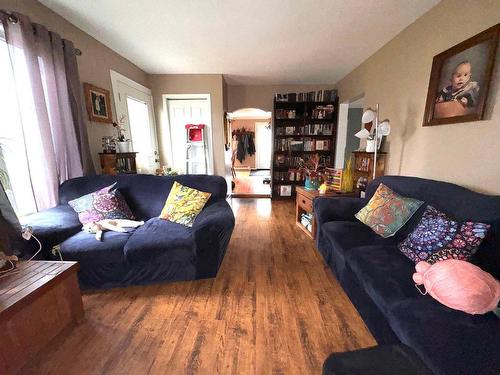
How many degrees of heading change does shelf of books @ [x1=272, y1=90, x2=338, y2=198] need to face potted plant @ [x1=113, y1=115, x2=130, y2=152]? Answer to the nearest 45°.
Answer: approximately 45° to its right

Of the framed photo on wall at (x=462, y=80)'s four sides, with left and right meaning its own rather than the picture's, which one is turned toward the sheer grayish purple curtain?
front

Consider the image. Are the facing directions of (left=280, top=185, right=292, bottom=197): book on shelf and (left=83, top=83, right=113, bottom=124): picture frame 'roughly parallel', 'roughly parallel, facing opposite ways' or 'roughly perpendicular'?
roughly perpendicular

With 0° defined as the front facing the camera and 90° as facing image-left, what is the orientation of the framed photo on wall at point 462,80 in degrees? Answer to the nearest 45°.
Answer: approximately 45°

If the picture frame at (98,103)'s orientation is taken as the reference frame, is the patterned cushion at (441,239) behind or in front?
in front

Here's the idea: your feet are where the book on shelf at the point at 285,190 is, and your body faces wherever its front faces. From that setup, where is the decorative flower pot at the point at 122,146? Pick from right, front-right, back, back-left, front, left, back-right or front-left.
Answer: front-right

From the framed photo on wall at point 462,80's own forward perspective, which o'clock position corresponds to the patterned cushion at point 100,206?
The patterned cushion is roughly at 12 o'clock from the framed photo on wall.

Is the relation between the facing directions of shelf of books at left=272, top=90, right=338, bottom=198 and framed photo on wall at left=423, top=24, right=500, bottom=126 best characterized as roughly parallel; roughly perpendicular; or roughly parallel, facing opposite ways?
roughly perpendicular

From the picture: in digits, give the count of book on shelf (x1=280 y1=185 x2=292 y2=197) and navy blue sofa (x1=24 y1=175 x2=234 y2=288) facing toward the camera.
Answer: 2

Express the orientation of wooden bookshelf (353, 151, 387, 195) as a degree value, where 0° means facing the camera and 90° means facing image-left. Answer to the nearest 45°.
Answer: approximately 45°
